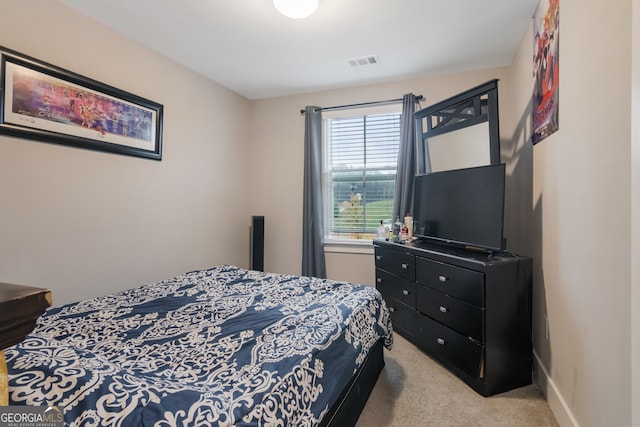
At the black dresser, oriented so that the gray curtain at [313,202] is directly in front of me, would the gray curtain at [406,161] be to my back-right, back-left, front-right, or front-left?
front-right

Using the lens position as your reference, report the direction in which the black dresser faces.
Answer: facing the viewer and to the left of the viewer

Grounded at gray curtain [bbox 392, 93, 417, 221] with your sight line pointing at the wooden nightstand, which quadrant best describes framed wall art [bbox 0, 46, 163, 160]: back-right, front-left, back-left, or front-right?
front-right

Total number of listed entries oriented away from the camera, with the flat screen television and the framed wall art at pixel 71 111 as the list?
0

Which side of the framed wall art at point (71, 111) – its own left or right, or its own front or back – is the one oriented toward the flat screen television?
front

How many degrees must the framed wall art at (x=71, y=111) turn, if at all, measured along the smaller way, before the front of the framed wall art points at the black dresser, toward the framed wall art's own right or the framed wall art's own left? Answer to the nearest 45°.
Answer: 0° — it already faces it

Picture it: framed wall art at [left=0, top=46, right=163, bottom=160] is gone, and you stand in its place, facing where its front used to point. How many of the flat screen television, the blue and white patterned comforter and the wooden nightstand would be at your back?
0

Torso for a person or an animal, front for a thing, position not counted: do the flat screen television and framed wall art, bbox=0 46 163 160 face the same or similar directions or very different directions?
very different directions

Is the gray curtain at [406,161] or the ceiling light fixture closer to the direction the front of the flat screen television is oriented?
the ceiling light fixture

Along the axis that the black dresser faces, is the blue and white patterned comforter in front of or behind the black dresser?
in front

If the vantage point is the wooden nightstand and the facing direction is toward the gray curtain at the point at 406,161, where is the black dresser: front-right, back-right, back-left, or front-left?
front-right

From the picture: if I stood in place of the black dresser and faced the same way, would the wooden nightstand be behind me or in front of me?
in front

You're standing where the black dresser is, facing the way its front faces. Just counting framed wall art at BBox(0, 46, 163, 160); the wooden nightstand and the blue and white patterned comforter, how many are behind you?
0

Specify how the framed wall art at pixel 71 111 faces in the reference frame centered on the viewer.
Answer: facing the viewer and to the right of the viewer

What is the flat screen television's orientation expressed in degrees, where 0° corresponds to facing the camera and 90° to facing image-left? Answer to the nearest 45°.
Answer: approximately 45°

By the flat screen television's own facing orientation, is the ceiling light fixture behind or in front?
in front

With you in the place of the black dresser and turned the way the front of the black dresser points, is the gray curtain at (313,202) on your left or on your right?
on your right

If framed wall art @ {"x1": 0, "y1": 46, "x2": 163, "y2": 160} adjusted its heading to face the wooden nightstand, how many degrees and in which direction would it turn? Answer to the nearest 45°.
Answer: approximately 45° to its right
